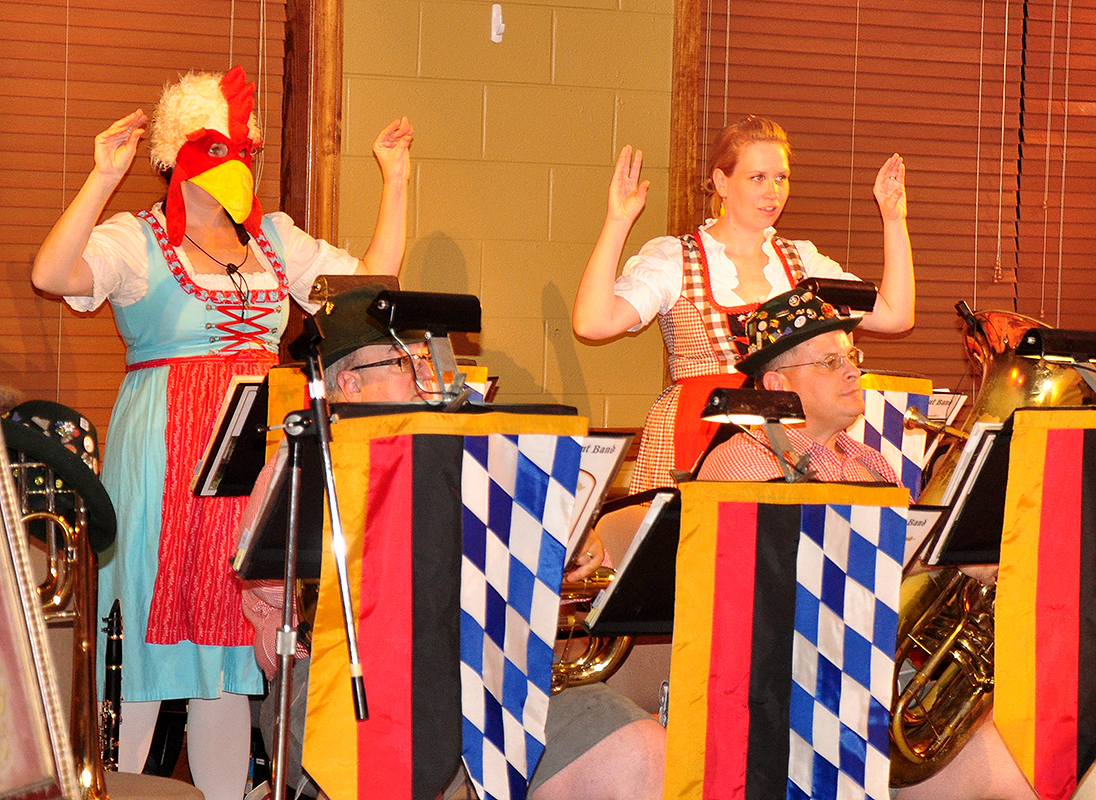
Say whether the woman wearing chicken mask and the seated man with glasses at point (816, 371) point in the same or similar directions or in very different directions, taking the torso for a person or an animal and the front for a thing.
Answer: same or similar directions

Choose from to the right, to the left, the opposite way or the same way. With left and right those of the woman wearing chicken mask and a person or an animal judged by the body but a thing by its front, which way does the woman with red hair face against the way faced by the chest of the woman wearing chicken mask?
the same way

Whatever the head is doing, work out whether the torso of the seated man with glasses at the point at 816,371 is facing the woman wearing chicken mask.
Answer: no

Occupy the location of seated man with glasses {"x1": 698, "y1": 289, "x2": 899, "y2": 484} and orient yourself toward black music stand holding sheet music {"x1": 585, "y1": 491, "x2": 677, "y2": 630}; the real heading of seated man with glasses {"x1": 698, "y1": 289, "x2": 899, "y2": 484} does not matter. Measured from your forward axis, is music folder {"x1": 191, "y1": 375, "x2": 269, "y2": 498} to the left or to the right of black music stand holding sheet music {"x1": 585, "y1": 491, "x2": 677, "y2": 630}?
right

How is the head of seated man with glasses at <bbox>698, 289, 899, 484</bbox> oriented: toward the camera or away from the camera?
toward the camera

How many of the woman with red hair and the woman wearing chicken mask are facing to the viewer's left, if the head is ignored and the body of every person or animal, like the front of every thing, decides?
0

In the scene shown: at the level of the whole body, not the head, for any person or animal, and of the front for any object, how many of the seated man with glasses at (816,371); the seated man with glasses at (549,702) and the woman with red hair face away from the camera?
0

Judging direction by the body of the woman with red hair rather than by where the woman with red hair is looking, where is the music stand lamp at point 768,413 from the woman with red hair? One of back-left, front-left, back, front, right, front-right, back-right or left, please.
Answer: front-right

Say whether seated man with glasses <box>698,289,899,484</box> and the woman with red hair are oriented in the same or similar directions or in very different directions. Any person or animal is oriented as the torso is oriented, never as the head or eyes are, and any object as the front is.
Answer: same or similar directions

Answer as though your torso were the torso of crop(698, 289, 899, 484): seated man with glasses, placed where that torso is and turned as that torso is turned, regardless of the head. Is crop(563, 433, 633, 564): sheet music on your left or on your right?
on your right

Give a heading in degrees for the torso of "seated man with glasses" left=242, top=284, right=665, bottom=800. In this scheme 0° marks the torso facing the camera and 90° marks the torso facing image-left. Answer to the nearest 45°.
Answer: approximately 315°

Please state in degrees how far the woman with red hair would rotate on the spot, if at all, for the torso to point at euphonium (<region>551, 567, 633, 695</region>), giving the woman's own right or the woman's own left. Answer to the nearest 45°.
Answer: approximately 45° to the woman's own right

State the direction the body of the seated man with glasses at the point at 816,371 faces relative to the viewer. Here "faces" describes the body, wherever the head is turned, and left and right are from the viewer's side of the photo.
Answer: facing the viewer and to the right of the viewer
